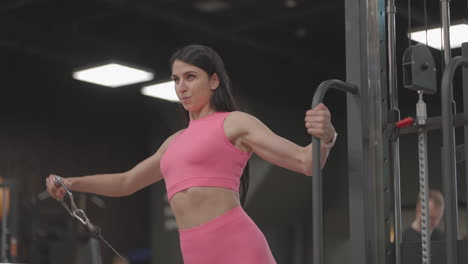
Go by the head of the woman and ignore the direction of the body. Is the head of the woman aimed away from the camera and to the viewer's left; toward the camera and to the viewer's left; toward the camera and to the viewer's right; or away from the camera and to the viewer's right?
toward the camera and to the viewer's left

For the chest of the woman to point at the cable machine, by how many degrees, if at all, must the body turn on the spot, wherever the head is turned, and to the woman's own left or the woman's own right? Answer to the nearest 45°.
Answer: approximately 135° to the woman's own left

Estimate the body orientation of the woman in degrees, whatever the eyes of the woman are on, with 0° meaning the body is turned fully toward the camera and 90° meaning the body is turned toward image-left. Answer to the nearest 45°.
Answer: approximately 45°
